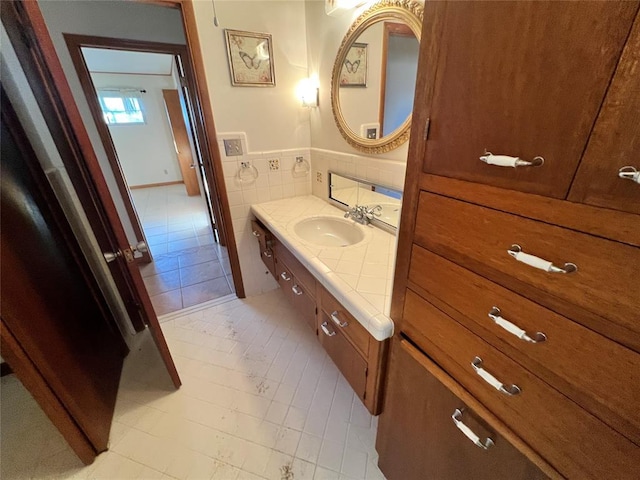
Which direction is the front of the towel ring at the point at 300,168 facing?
toward the camera

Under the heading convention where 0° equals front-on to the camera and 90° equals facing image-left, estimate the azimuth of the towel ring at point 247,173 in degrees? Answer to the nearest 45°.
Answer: approximately 0°

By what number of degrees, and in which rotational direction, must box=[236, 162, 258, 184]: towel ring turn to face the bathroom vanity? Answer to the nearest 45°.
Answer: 0° — it already faces it

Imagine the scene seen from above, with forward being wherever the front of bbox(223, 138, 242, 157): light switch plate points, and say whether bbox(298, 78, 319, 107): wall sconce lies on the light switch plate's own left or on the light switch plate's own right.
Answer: on the light switch plate's own left

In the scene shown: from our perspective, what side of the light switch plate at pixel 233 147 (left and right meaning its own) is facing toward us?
front

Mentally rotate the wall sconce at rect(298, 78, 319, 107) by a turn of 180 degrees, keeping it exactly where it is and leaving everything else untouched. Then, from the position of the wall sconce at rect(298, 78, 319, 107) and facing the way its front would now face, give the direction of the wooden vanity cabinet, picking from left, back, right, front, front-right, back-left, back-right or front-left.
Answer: back-right

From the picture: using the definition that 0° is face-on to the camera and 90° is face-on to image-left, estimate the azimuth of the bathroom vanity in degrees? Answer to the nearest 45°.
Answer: approximately 45°

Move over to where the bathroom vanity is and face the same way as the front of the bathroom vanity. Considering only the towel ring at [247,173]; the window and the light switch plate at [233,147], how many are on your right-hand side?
3

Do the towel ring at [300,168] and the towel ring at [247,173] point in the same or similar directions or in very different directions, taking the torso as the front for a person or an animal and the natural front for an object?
same or similar directions

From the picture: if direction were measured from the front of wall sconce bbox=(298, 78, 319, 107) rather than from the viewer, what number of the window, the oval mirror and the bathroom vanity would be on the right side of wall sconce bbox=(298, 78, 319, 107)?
1

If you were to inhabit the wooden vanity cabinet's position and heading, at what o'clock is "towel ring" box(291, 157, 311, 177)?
The towel ring is roughly at 4 o'clock from the wooden vanity cabinet.

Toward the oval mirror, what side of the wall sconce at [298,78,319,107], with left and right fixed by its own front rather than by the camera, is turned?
left

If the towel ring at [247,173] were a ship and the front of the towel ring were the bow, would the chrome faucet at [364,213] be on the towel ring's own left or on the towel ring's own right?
on the towel ring's own left

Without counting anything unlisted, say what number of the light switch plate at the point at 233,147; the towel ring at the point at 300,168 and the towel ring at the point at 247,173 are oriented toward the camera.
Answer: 3

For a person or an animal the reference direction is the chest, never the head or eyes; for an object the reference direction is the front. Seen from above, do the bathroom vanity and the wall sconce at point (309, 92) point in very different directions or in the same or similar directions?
same or similar directions
